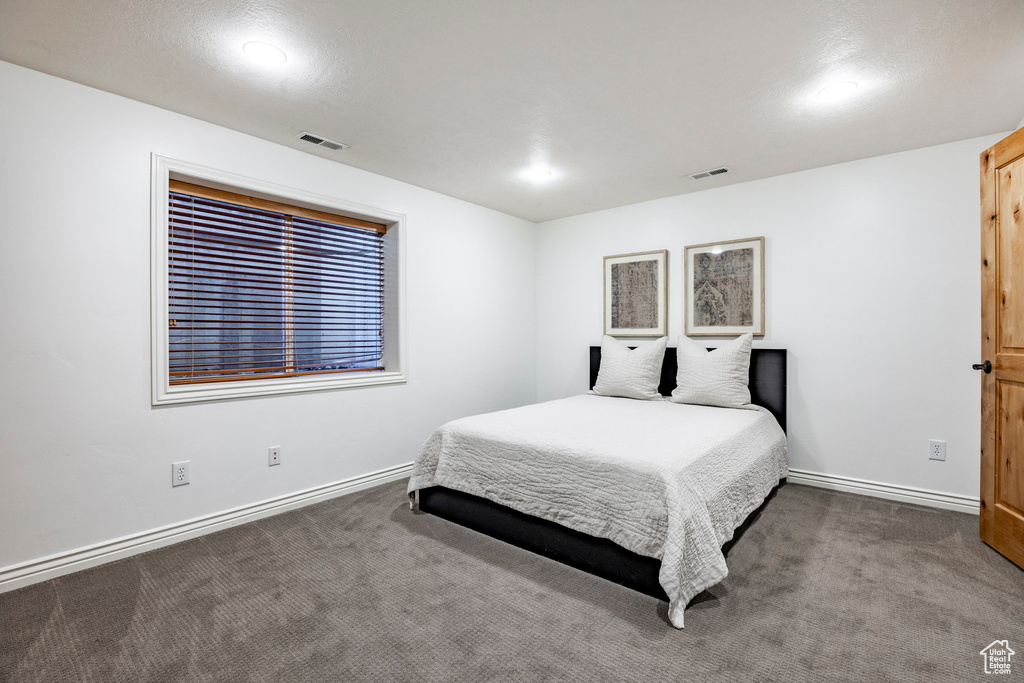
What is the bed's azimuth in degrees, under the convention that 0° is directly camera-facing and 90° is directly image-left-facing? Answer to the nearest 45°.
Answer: approximately 45°

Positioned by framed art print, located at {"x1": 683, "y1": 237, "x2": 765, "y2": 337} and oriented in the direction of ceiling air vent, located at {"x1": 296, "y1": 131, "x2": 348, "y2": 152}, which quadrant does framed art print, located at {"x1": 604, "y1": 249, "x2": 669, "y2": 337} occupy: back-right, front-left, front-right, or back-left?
front-right

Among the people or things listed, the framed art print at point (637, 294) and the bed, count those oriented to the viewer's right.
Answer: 0

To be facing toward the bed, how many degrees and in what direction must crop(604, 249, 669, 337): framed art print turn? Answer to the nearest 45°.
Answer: approximately 45° to its left

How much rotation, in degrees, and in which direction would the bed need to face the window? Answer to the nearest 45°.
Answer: approximately 45° to its right

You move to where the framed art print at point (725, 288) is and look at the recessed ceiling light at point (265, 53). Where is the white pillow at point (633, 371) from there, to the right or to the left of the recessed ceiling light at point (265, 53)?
right

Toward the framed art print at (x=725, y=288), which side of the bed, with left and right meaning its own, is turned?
back

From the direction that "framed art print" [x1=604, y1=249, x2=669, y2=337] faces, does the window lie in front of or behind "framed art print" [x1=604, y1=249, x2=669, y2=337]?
in front
